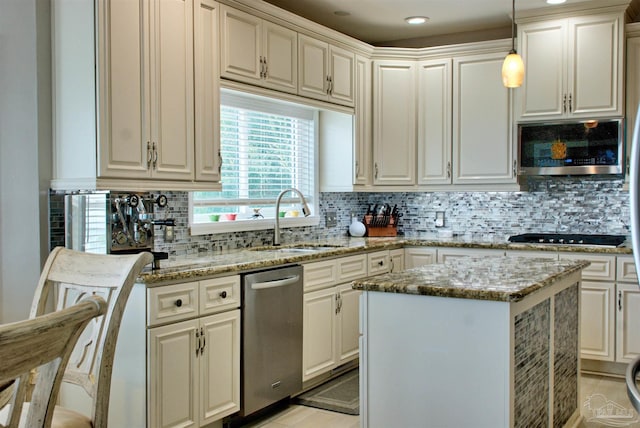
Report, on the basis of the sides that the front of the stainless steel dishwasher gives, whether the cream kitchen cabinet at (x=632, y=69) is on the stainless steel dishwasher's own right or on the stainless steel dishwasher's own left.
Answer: on the stainless steel dishwasher's own left

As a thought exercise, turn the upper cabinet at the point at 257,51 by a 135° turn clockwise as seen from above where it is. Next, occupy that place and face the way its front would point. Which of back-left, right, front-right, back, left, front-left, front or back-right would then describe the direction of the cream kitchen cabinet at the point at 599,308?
back

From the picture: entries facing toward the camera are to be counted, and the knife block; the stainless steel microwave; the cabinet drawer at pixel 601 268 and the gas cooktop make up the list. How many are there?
4

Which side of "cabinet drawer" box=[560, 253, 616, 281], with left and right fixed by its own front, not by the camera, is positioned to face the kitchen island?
front

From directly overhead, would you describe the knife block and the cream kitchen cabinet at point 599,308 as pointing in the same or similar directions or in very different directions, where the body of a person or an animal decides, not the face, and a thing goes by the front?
same or similar directions

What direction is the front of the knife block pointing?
toward the camera

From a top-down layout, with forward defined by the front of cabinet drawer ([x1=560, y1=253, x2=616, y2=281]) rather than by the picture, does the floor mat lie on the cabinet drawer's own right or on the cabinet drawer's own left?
on the cabinet drawer's own right

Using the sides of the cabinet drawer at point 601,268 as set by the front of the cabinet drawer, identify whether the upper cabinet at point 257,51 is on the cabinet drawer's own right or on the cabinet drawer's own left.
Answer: on the cabinet drawer's own right

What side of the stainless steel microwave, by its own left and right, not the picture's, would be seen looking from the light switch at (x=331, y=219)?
right

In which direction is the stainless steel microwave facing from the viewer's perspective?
toward the camera

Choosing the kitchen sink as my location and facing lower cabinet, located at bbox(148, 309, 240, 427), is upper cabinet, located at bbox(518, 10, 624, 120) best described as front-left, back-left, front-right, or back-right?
back-left

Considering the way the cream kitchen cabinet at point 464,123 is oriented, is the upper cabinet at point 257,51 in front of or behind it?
in front

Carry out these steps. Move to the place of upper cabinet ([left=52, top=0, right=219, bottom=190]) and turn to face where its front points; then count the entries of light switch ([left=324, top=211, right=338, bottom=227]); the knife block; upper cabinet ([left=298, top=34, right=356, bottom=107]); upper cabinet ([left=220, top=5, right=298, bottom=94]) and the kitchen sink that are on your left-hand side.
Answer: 5
